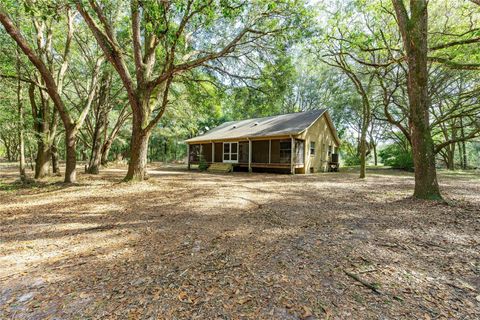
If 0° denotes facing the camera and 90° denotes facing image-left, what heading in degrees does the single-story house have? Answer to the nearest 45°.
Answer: approximately 45°

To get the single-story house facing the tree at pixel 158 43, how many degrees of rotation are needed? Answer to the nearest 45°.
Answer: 0° — it already faces it
